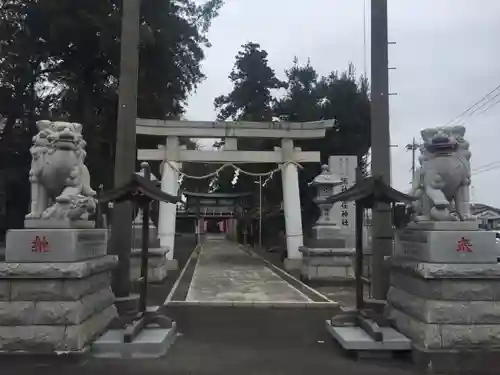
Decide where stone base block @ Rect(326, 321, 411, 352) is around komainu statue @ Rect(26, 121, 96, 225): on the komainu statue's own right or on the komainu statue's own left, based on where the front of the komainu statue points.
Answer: on the komainu statue's own left

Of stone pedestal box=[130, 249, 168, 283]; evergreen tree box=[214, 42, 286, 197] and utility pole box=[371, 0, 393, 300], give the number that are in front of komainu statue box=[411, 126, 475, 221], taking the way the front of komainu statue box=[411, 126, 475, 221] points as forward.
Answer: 0

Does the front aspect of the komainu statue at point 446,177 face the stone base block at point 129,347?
no

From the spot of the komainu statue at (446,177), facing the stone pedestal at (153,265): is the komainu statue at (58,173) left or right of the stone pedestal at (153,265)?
left

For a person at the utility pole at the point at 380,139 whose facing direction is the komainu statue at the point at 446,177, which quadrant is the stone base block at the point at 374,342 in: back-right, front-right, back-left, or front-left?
front-right

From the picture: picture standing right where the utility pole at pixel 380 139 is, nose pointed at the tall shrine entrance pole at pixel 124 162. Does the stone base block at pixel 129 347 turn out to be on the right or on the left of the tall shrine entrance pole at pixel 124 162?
left

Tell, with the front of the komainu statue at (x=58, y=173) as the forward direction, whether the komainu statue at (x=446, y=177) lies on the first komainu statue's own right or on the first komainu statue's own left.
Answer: on the first komainu statue's own left

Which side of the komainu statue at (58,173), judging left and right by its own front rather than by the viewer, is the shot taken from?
front

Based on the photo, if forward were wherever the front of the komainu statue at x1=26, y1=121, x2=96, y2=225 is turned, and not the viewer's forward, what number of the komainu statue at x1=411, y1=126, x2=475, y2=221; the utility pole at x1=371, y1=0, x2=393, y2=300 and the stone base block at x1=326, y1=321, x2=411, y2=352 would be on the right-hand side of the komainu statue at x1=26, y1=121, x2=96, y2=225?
0

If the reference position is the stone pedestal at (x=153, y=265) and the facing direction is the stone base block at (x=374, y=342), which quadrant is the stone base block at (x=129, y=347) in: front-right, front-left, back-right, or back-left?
front-right

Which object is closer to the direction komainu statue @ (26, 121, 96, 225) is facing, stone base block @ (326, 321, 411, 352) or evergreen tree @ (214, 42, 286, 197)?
the stone base block
